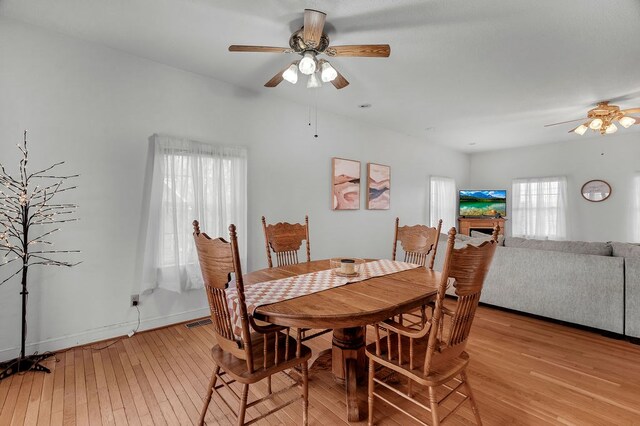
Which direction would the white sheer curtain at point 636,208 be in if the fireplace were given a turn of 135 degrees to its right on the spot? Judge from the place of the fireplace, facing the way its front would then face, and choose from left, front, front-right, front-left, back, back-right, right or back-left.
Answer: back-right

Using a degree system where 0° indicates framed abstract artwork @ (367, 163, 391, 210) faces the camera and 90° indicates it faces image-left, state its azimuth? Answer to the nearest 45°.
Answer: approximately 315°

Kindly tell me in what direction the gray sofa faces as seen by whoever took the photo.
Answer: facing away from the viewer and to the right of the viewer

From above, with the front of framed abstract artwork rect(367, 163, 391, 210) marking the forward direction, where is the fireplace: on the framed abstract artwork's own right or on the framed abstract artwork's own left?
on the framed abstract artwork's own left

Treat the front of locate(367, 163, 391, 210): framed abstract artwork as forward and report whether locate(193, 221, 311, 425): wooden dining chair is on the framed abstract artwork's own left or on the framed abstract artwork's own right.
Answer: on the framed abstract artwork's own right

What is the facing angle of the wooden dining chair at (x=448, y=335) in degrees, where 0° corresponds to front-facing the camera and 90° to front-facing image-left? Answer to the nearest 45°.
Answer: approximately 135°

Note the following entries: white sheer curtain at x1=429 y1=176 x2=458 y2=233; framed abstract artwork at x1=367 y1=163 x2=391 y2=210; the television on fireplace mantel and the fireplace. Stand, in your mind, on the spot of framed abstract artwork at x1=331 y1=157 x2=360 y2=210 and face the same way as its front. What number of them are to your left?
4

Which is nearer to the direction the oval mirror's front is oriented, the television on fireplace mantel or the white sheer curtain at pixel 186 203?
the white sheer curtain

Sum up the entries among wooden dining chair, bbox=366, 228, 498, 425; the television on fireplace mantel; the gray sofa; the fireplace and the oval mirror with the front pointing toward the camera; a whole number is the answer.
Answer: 3

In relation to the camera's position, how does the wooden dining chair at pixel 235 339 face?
facing away from the viewer and to the right of the viewer

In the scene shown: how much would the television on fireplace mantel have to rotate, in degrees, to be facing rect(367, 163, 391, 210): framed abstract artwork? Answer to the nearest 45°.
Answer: approximately 45° to its right

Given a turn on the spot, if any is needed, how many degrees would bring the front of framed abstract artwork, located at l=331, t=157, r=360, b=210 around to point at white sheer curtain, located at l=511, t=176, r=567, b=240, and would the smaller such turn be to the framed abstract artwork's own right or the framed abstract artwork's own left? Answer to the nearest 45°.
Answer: approximately 90° to the framed abstract artwork's own left

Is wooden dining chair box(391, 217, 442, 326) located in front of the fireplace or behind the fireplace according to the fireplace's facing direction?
in front

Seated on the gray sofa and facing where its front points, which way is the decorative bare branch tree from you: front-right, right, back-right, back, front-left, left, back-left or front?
back

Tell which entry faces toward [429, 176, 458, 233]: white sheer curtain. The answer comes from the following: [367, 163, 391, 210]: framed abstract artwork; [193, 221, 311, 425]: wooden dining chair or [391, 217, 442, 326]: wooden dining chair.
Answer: [193, 221, 311, 425]: wooden dining chair

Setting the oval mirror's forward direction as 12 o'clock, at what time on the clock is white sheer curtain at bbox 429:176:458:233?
The white sheer curtain is roughly at 2 o'clock from the oval mirror.
